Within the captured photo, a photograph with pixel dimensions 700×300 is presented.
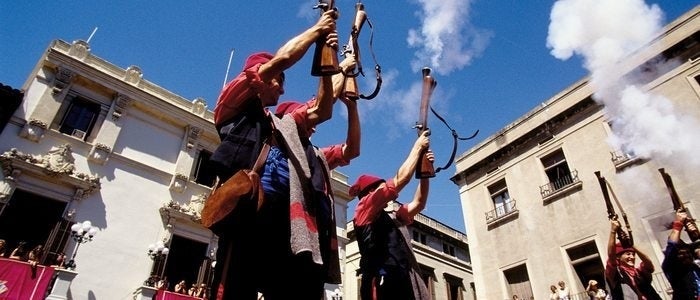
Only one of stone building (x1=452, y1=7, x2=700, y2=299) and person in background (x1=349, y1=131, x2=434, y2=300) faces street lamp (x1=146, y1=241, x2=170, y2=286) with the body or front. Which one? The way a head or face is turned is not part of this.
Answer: the stone building

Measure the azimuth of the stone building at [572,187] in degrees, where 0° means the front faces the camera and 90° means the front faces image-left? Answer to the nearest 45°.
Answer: approximately 45°

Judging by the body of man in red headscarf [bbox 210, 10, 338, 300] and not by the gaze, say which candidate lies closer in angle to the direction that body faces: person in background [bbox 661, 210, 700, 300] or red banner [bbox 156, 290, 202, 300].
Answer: the person in background

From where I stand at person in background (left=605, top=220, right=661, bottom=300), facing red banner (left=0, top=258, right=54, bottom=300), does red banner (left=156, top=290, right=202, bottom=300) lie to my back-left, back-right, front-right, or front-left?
front-right

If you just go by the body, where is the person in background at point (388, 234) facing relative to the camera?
to the viewer's right

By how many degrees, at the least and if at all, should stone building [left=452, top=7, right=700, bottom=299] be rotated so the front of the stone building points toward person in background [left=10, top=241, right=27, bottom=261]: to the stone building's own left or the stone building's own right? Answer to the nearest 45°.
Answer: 0° — it already faces them

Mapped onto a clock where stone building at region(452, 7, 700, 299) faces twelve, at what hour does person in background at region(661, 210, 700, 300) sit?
The person in background is roughly at 10 o'clock from the stone building.

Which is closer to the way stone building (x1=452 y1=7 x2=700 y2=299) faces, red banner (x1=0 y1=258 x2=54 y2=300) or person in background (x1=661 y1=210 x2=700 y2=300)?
the red banner

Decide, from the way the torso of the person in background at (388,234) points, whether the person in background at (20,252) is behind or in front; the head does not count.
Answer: behind

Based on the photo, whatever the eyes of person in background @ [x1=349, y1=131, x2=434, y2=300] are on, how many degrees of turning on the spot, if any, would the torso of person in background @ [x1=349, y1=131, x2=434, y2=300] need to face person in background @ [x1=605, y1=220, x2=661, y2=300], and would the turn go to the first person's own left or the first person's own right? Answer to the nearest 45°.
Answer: approximately 45° to the first person's own left

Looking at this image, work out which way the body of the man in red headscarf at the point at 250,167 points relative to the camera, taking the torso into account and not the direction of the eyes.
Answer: to the viewer's right

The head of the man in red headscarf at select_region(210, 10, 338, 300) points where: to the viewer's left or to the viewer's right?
to the viewer's right

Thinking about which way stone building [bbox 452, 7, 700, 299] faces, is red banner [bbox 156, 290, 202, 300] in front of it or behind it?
in front

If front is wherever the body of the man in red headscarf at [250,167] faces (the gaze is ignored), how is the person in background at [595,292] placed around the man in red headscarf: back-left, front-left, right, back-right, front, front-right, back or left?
front-left
